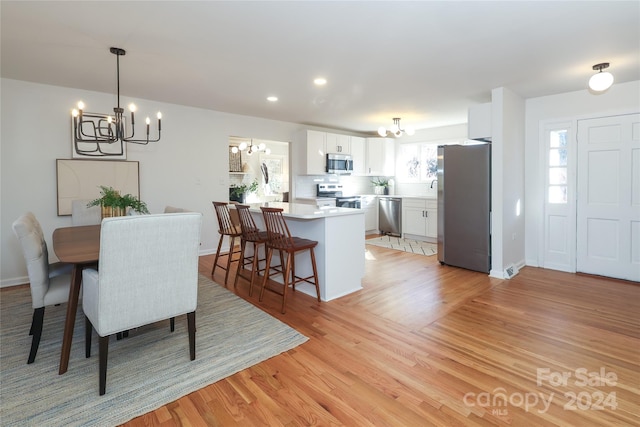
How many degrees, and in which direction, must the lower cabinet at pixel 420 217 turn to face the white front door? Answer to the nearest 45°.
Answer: approximately 90° to its left

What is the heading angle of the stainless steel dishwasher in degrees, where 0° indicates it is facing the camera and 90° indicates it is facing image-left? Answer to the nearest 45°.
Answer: approximately 45°

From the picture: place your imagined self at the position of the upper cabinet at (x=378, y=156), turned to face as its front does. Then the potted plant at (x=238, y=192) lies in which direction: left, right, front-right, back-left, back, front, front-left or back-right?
front-right

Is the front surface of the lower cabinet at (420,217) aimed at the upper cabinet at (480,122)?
no

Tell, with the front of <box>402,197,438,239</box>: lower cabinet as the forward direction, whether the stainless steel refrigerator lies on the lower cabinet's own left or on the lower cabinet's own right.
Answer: on the lower cabinet's own left

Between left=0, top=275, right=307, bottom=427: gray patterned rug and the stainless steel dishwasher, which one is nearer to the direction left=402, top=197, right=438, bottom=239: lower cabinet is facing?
the gray patterned rug

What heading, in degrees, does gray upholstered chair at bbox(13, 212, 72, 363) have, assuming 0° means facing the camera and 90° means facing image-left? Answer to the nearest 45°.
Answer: approximately 270°

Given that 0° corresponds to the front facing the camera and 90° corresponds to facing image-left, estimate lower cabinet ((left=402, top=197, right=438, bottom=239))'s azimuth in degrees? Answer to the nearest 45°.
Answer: approximately 45°

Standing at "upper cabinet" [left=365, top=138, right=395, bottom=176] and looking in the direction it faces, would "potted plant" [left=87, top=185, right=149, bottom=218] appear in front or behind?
in front

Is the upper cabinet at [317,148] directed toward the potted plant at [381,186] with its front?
no

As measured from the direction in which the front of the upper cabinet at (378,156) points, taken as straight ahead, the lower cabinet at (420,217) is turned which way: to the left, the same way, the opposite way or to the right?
the same way
